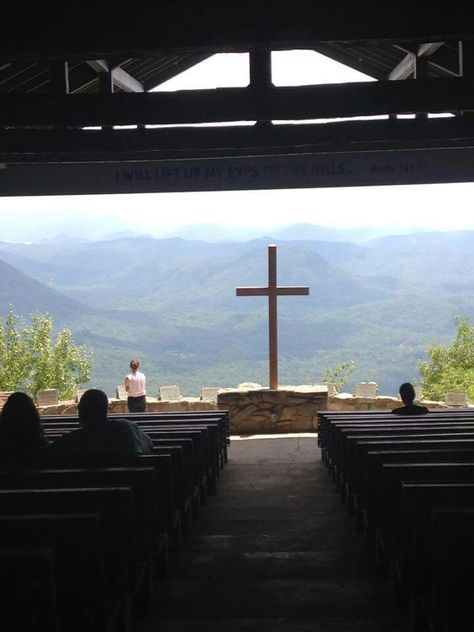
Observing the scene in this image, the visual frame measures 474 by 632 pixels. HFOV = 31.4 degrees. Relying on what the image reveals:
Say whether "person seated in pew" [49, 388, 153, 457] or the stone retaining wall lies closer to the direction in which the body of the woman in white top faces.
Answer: the stone retaining wall

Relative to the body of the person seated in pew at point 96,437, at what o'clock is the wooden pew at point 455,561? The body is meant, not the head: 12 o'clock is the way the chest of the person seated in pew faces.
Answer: The wooden pew is roughly at 5 o'clock from the person seated in pew.

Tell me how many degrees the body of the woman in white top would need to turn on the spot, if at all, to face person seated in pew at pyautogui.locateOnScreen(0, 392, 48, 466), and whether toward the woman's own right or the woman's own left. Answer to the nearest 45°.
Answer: approximately 180°

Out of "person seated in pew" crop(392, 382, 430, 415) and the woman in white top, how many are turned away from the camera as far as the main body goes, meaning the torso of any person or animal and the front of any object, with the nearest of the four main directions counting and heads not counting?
2

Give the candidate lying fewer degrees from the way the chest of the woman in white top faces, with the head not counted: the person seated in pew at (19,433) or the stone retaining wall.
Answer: the stone retaining wall

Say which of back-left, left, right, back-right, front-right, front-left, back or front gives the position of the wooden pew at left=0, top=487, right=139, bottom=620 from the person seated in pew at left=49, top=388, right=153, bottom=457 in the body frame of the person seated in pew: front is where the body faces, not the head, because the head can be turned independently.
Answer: back

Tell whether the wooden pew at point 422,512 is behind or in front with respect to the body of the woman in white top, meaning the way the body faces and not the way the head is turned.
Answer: behind

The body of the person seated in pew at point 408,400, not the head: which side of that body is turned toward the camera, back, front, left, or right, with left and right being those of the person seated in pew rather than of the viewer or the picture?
back

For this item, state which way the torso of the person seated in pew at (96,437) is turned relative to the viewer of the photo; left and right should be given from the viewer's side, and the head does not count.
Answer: facing away from the viewer

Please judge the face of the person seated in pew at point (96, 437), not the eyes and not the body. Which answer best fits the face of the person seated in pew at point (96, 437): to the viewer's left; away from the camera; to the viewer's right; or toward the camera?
away from the camera

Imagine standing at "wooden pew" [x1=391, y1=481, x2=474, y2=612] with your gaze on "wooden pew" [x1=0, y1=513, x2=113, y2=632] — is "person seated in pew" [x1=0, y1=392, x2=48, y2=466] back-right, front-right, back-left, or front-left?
front-right

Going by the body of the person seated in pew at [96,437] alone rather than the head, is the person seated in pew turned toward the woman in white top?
yes

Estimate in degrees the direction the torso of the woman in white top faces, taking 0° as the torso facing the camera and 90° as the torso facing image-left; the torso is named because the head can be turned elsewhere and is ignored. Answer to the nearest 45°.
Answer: approximately 180°

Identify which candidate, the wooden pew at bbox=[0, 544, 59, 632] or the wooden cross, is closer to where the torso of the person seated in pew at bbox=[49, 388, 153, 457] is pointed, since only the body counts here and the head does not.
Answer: the wooden cross

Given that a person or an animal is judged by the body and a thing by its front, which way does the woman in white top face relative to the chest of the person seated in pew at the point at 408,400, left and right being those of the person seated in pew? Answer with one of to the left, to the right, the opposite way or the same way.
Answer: the same way

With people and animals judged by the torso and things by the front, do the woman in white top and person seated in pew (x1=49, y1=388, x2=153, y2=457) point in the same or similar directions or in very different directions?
same or similar directions

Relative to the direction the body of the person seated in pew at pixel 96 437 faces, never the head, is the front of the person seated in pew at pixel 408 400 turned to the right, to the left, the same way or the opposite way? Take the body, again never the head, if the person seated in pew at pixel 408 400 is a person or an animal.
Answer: the same way

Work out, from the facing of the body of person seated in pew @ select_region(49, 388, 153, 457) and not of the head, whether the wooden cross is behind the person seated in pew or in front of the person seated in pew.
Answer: in front

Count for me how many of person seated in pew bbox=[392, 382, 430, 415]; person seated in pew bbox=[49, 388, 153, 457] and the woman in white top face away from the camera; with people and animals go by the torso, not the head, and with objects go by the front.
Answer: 3

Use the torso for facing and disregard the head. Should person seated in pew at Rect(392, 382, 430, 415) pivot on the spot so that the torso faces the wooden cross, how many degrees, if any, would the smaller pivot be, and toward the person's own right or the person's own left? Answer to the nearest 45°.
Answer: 0° — they already face it

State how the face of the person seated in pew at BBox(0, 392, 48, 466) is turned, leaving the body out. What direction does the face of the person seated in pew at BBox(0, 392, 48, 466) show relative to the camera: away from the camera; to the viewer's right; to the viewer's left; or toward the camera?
away from the camera

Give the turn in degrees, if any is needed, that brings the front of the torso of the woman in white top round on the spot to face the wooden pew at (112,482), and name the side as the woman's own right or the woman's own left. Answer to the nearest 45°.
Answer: approximately 180°
